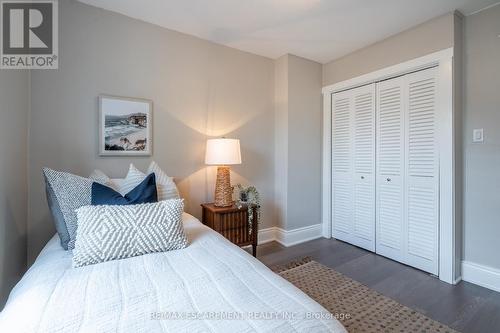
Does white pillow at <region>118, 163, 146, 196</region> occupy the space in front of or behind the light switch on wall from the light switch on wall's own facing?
in front

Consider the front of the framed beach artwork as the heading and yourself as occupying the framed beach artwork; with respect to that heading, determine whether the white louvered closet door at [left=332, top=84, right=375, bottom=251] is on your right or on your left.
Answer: on your left

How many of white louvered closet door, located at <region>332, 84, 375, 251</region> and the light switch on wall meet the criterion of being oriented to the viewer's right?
0

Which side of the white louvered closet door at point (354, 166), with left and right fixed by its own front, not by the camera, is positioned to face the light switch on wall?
left

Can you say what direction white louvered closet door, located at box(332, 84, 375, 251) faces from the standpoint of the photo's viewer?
facing the viewer and to the left of the viewer

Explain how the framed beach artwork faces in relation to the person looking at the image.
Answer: facing the viewer

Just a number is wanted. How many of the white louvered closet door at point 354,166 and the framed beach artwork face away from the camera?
0

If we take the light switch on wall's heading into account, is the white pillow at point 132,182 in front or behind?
in front

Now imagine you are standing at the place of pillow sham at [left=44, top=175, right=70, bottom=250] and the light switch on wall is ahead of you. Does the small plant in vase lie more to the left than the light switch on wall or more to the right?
left

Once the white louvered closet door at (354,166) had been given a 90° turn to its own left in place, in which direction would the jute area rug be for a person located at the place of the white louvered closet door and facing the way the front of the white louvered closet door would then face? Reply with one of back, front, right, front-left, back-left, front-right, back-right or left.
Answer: front-right
